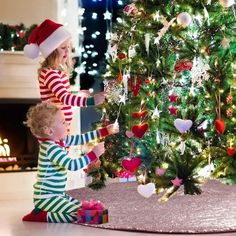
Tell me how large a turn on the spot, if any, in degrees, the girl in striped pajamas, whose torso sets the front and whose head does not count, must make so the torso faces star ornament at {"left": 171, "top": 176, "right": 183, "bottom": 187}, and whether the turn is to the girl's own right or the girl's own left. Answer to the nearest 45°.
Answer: approximately 45° to the girl's own right

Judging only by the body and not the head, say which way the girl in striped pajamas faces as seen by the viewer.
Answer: to the viewer's right

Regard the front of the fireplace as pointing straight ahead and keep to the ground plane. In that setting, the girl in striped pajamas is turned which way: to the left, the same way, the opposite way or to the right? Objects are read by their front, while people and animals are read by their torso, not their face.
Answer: to the left

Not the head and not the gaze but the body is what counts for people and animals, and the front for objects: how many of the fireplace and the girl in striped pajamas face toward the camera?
1

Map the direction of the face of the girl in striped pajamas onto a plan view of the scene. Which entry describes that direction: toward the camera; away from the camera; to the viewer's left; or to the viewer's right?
to the viewer's right

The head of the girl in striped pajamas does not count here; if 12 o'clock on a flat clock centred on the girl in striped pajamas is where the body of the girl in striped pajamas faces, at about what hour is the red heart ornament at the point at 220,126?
The red heart ornament is roughly at 1 o'clock from the girl in striped pajamas.

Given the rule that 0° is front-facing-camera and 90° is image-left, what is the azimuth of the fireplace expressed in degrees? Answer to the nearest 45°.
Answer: approximately 0°
